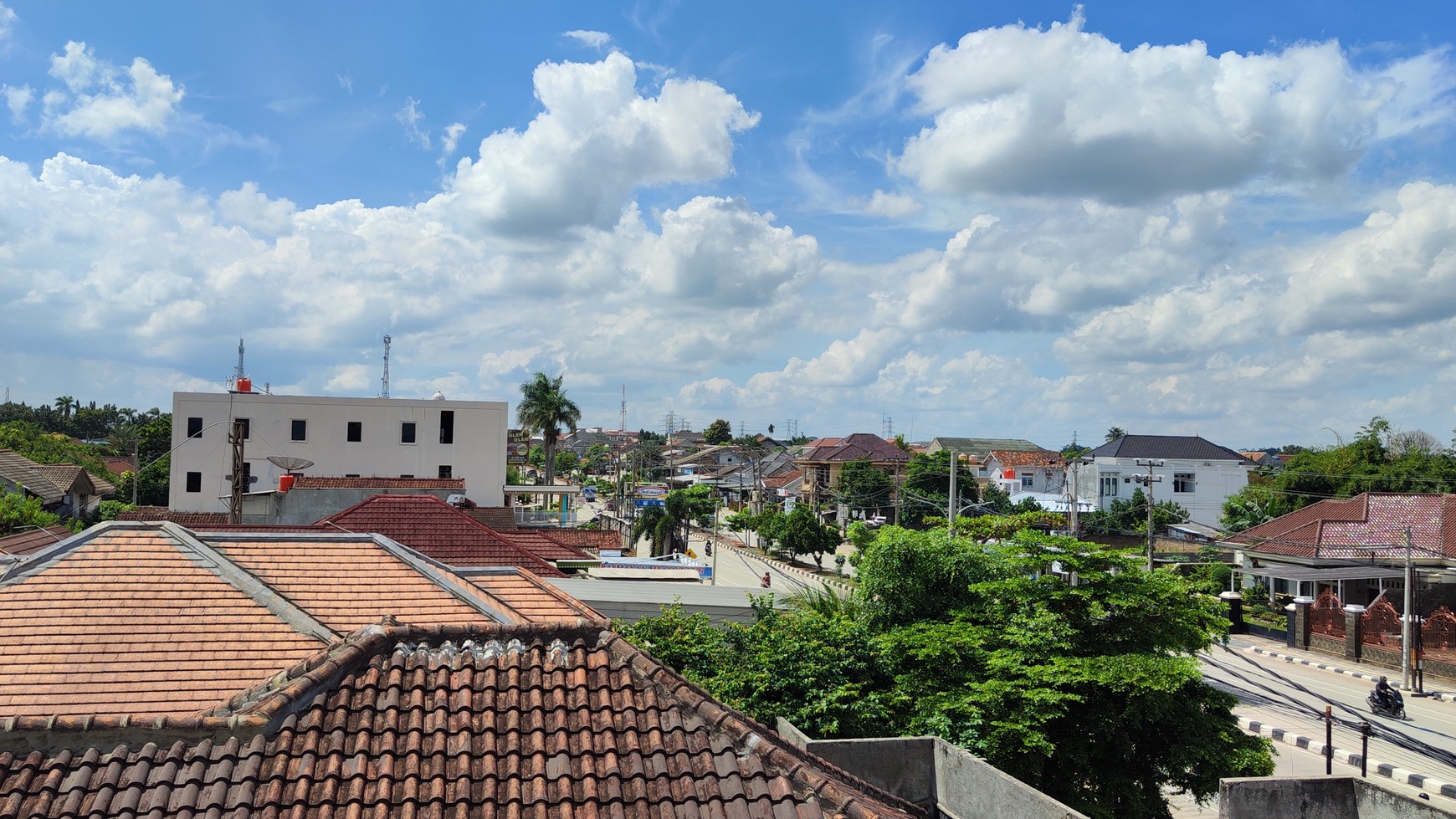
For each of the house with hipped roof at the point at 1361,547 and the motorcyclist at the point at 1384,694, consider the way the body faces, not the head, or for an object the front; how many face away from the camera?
0

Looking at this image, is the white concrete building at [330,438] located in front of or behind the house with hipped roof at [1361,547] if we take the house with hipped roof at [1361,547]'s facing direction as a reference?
in front

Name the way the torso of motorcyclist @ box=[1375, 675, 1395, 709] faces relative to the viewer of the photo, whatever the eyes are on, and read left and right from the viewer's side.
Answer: facing the viewer and to the right of the viewer

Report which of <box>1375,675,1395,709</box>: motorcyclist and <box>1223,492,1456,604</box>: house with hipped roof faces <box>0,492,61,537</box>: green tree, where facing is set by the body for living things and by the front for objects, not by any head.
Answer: the house with hipped roof

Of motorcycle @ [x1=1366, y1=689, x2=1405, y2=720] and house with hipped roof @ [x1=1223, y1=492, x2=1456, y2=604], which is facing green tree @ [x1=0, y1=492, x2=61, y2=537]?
the house with hipped roof

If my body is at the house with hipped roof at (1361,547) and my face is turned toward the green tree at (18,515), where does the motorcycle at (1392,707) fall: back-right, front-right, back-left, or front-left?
front-left

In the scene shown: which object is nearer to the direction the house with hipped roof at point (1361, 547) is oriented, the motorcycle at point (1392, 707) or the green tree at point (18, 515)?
the green tree

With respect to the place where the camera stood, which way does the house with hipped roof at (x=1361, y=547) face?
facing the viewer and to the left of the viewer

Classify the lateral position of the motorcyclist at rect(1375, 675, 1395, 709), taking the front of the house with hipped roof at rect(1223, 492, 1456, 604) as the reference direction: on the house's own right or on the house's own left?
on the house's own left

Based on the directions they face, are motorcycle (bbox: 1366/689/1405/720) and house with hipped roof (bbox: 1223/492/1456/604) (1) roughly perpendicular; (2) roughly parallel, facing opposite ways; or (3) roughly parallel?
roughly perpendicular

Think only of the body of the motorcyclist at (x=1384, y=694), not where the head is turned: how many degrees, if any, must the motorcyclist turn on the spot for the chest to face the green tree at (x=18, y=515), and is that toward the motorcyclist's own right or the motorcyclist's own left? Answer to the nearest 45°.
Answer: approximately 135° to the motorcyclist's own right

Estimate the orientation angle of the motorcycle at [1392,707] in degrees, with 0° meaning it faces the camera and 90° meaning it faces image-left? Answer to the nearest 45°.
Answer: approximately 315°

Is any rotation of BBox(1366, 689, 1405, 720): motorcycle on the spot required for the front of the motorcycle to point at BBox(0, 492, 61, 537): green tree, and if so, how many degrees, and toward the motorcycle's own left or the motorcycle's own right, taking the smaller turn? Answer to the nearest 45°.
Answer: approximately 135° to the motorcycle's own right

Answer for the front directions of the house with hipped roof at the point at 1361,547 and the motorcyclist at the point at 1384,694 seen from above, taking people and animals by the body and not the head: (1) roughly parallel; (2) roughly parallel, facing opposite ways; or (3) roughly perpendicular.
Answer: roughly perpendicular
